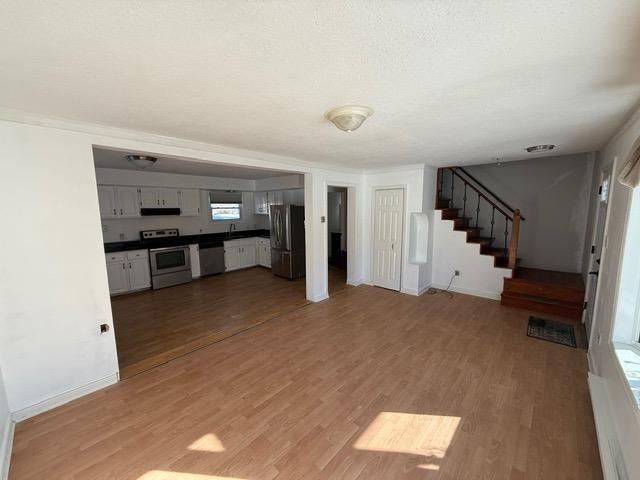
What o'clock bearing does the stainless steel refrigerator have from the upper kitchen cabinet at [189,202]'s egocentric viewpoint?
The stainless steel refrigerator is roughly at 10 o'clock from the upper kitchen cabinet.

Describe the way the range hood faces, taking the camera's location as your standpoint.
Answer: facing the viewer

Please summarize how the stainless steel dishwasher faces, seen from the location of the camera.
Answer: facing the viewer and to the right of the viewer

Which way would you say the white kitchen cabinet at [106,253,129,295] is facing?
toward the camera

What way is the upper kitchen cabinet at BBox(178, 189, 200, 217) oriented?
toward the camera

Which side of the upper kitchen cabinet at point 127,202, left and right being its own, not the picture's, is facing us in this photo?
front

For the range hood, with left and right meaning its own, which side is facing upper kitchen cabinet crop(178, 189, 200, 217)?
left
